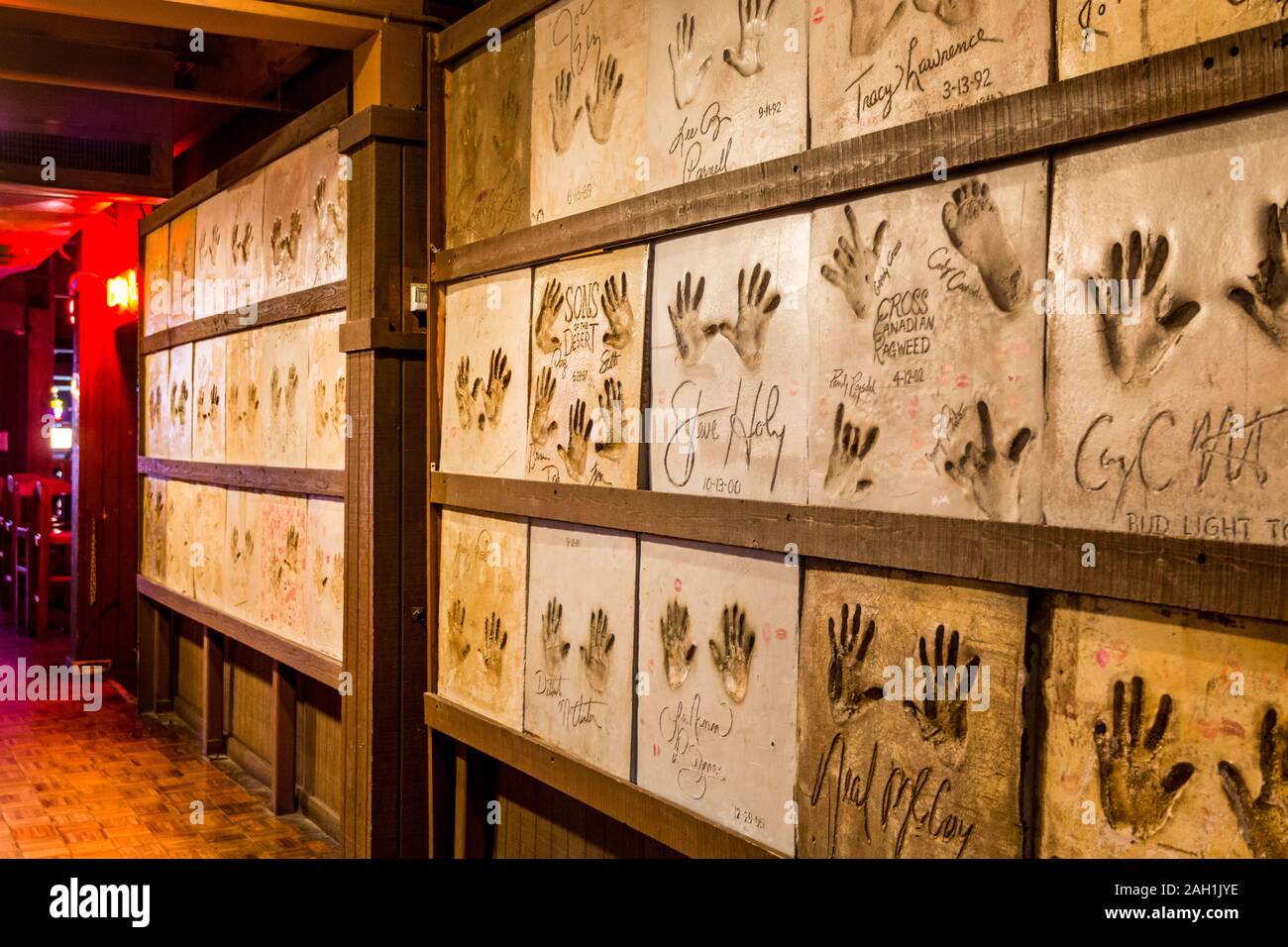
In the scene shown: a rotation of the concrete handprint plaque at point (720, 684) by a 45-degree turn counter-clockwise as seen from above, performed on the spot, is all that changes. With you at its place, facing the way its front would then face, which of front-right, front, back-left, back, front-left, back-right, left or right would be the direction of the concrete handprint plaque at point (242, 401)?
back-right

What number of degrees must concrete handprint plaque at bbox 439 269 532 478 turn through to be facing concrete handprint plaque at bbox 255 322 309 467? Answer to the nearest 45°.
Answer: approximately 90° to its right

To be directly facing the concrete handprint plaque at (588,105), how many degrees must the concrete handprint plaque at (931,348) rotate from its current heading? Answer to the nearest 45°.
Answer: approximately 90° to its right

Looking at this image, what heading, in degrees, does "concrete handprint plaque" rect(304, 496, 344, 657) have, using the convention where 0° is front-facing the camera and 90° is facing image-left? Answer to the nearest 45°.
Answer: approximately 45°

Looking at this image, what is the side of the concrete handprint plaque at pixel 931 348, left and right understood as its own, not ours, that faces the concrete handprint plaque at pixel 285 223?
right

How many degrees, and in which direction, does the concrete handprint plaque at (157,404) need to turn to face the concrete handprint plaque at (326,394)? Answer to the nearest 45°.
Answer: approximately 45° to its left

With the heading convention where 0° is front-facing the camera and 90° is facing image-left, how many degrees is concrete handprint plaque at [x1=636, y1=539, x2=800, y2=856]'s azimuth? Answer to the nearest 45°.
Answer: approximately 45°

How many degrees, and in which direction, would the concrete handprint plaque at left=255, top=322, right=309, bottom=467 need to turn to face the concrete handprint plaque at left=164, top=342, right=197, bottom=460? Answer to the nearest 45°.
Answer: approximately 135° to its right

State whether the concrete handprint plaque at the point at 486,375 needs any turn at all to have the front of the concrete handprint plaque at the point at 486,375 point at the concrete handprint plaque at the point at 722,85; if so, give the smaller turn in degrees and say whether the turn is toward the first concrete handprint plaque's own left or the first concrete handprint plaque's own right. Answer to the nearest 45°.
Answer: approximately 90° to the first concrete handprint plaque's own left

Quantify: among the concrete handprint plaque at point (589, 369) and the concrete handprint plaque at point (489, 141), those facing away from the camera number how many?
0

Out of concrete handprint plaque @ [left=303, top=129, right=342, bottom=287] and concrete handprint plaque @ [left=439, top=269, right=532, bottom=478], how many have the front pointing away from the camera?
0

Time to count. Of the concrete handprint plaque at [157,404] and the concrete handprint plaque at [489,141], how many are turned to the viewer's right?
0

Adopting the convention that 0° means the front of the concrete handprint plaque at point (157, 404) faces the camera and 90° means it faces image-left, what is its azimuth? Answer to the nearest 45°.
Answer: approximately 45°

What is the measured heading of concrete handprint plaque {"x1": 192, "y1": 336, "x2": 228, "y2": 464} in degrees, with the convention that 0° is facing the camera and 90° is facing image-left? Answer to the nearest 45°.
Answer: approximately 45°

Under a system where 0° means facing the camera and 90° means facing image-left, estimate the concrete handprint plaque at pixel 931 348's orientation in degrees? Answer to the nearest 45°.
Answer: approximately 45°
